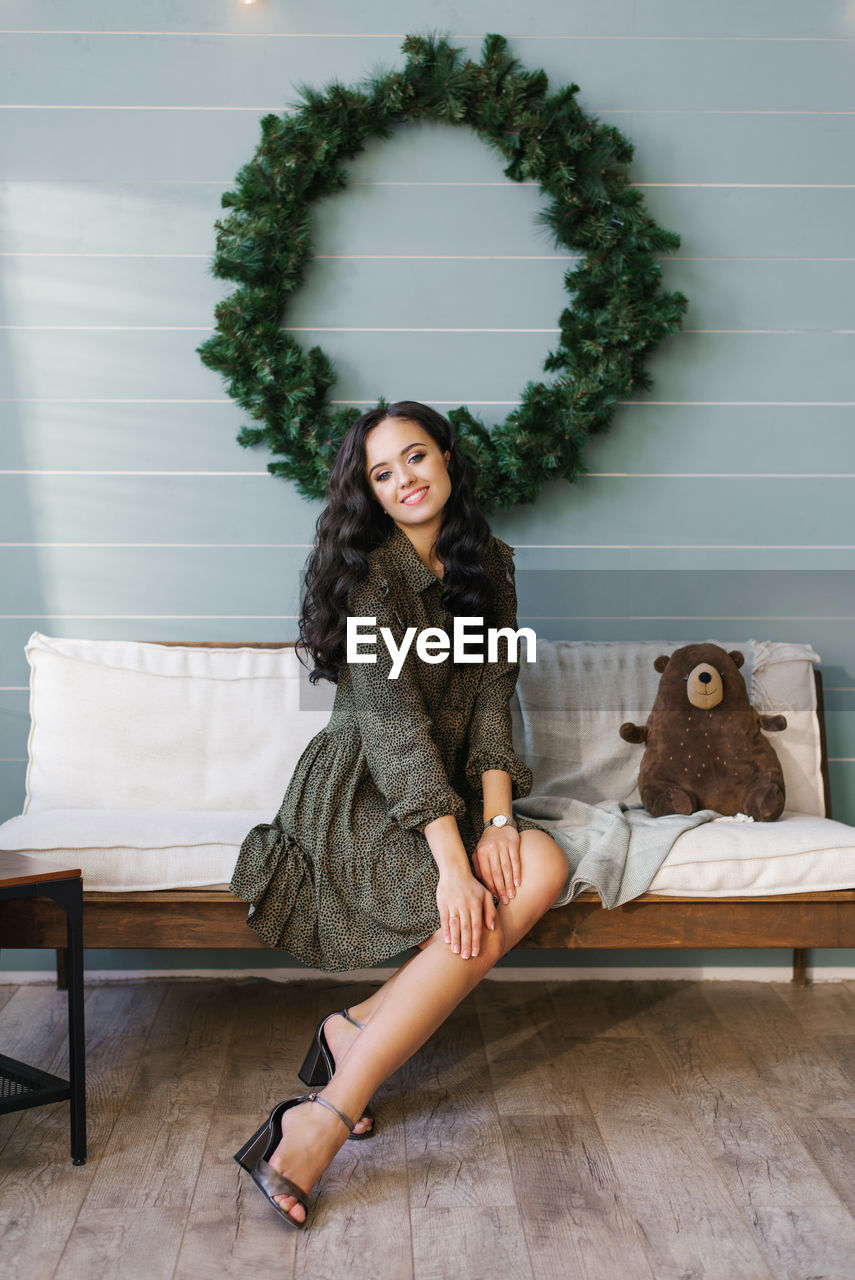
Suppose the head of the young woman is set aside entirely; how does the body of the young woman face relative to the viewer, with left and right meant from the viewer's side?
facing the viewer and to the right of the viewer

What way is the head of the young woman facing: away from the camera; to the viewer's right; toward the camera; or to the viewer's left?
toward the camera

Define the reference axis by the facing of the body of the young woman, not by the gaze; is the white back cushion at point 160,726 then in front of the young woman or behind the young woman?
behind

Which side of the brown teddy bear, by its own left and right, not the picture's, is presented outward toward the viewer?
front

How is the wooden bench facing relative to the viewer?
toward the camera
